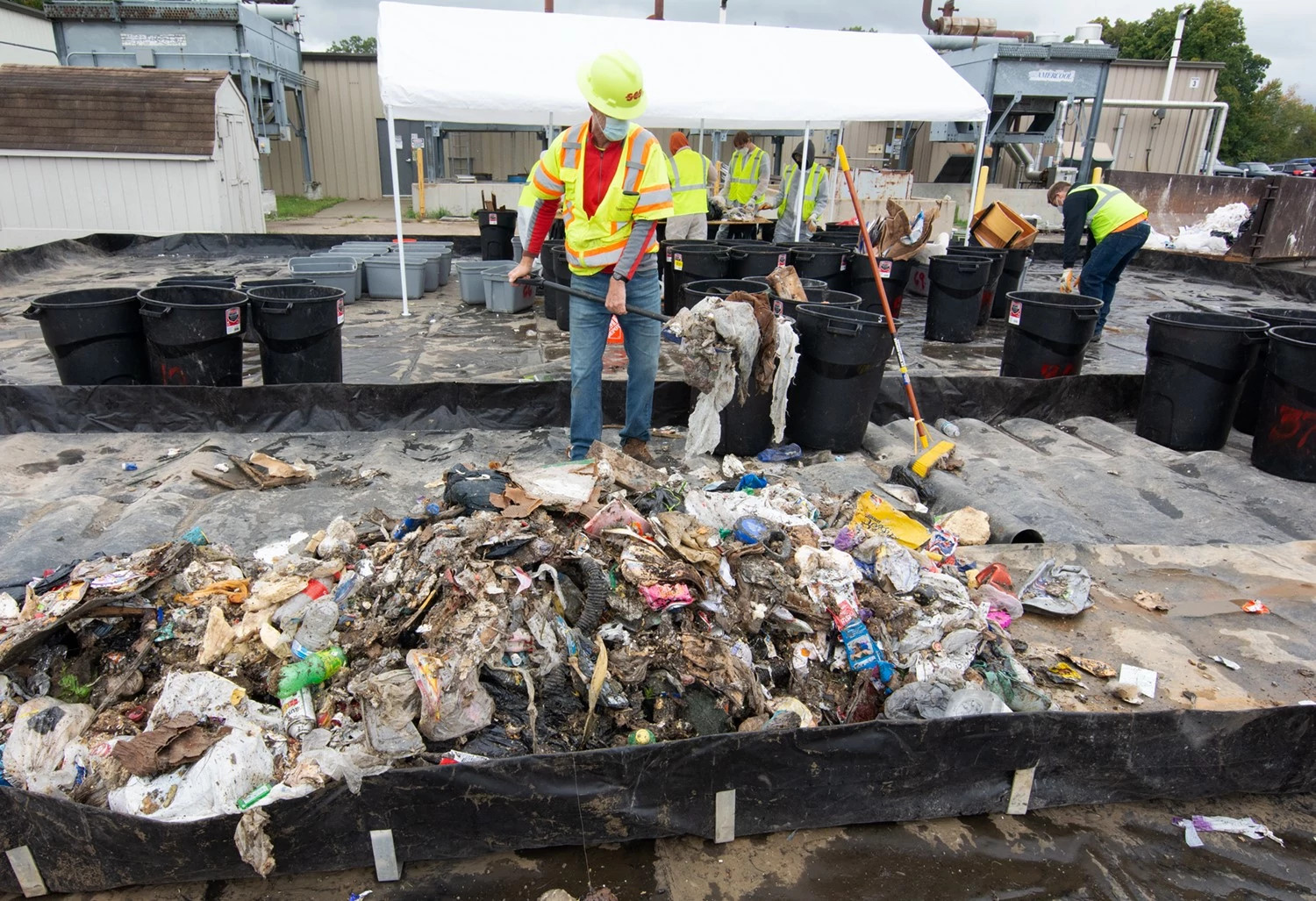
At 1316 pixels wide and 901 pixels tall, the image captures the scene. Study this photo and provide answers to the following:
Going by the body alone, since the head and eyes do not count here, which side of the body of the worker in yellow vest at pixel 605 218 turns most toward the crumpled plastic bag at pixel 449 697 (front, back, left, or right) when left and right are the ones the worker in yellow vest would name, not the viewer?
front

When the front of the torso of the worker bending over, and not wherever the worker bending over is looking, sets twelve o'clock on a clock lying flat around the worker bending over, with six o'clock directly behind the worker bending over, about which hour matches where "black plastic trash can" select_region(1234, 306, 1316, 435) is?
The black plastic trash can is roughly at 8 o'clock from the worker bending over.

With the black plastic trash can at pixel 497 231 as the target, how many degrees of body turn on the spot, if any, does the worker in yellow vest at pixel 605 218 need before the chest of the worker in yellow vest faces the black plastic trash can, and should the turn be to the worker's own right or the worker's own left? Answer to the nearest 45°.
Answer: approximately 180°

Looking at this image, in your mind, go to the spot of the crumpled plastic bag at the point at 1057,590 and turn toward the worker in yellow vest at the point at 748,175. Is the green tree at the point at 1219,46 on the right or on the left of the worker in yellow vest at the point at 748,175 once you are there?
right

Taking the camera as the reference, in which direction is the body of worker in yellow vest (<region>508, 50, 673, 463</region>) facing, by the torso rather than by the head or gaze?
toward the camera

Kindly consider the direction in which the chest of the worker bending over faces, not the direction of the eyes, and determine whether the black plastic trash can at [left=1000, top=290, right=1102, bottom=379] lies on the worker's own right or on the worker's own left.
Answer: on the worker's own left

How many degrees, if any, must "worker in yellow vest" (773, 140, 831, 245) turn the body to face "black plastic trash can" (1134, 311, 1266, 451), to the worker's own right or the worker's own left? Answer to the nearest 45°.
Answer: approximately 90° to the worker's own left

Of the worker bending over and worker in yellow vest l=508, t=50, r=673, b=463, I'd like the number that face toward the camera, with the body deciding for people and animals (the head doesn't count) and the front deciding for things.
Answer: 1

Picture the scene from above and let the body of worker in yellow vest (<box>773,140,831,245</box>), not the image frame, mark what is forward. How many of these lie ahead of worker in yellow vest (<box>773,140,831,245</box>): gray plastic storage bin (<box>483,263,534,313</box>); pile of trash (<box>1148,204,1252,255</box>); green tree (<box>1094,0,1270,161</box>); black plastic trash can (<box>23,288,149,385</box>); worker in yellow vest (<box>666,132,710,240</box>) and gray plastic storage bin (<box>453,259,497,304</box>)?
4

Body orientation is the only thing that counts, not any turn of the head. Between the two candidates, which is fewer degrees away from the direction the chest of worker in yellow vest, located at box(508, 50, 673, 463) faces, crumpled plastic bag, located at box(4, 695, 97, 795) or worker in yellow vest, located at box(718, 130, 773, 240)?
the crumpled plastic bag

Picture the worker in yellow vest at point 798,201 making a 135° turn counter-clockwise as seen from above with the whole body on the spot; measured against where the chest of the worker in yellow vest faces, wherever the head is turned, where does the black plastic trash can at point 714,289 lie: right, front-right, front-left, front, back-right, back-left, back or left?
right

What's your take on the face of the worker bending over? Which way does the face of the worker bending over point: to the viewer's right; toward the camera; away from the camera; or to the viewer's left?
to the viewer's left

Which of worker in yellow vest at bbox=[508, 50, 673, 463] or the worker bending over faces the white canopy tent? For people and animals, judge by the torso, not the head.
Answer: the worker bending over

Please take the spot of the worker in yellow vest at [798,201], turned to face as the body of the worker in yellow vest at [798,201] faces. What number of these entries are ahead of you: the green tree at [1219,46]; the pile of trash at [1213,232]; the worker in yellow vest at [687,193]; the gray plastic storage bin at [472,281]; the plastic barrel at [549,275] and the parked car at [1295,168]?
3

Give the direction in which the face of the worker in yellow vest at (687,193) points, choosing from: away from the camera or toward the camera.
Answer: away from the camera

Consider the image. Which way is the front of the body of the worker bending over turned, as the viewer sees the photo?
to the viewer's left

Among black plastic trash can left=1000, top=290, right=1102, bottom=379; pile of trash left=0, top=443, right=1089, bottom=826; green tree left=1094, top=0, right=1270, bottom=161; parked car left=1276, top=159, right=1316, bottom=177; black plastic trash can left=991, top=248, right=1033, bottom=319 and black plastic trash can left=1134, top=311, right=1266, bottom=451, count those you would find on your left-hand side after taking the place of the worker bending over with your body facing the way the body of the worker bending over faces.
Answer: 3

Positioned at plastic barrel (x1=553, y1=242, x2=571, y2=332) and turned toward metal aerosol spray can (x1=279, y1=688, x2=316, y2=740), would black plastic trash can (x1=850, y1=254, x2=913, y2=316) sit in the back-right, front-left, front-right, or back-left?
back-left
